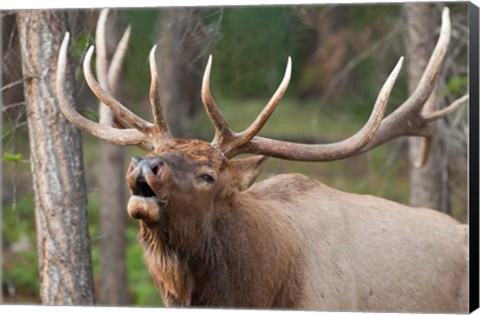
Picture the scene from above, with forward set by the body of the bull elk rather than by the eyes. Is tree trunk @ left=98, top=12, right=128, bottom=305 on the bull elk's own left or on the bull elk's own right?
on the bull elk's own right

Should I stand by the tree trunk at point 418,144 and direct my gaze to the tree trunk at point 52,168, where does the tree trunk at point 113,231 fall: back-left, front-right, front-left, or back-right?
front-right

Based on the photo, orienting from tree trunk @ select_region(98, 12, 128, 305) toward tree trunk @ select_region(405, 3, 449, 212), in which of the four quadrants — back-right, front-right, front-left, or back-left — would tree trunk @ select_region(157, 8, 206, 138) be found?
front-left
